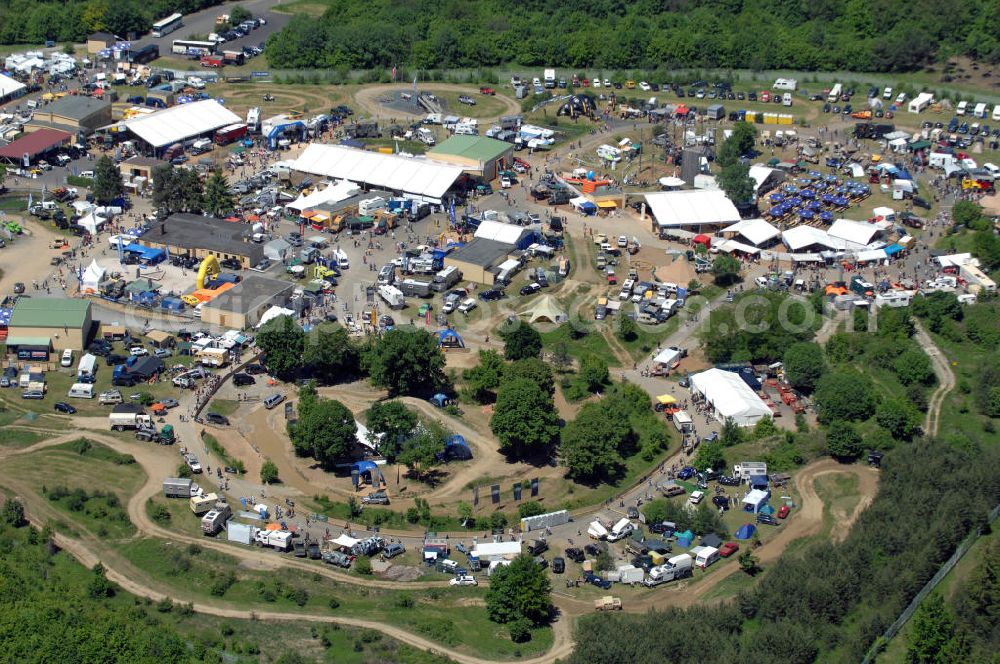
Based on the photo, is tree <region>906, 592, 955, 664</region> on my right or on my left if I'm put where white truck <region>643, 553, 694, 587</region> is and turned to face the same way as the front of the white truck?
on my left

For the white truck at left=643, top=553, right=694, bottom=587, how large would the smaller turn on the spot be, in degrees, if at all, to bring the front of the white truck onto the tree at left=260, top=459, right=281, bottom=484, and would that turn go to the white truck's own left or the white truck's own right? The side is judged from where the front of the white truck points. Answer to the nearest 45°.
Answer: approximately 45° to the white truck's own right

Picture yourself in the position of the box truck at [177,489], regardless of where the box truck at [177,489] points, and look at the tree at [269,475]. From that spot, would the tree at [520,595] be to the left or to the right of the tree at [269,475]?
right

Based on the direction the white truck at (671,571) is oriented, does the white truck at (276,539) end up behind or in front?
in front

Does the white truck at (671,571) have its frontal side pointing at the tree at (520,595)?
yes

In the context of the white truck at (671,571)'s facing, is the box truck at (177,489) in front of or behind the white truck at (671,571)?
in front
